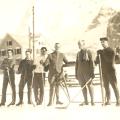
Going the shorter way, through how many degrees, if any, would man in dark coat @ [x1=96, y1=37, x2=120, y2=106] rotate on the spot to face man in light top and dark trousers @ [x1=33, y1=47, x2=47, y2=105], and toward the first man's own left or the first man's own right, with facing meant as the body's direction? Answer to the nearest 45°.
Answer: approximately 45° to the first man's own right

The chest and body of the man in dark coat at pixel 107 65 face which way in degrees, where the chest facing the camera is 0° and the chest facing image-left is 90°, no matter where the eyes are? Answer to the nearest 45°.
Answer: approximately 45°

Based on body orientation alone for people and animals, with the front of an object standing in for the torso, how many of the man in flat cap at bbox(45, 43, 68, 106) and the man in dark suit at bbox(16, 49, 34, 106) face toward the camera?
2

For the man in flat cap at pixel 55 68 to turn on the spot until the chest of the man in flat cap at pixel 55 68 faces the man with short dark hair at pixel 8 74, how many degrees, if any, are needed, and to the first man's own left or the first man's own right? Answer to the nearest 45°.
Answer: approximately 90° to the first man's own right

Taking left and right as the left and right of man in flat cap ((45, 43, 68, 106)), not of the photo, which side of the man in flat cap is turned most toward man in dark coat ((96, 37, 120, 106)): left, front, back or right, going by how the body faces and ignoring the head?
left

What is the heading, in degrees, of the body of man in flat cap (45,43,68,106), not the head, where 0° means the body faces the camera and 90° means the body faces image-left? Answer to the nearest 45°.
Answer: approximately 0°
